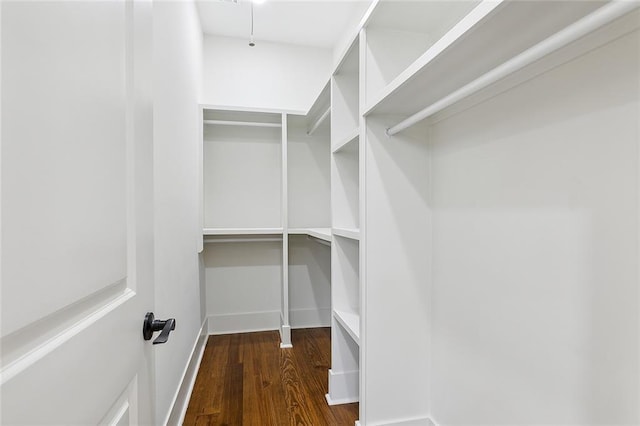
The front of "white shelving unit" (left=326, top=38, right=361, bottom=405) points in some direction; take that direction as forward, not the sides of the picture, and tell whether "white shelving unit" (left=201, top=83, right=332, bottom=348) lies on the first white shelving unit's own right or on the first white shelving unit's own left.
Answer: on the first white shelving unit's own right

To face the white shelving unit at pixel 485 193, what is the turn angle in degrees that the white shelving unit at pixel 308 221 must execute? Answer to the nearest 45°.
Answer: approximately 45° to its left

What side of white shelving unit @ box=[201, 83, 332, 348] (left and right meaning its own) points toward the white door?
front

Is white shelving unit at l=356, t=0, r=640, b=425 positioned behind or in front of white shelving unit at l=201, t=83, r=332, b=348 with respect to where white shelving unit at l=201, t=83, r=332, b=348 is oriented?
in front

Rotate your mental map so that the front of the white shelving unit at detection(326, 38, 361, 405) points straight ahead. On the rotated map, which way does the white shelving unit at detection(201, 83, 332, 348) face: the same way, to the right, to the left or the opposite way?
to the left

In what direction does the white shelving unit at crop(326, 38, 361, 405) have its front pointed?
to the viewer's left

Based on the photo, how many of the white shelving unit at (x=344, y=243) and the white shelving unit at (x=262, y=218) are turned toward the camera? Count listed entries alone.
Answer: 1

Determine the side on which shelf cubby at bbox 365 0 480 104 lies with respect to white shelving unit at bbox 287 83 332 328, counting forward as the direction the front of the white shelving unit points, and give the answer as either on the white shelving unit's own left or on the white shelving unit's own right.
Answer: on the white shelving unit's own left
